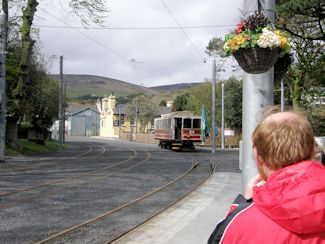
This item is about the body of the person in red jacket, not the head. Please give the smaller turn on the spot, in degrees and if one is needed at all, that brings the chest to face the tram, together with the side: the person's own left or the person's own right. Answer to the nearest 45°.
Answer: approximately 45° to the person's own right

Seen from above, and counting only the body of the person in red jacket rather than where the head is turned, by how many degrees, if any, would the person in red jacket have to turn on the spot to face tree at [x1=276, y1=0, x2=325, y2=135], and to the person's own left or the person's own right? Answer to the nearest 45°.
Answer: approximately 45° to the person's own right

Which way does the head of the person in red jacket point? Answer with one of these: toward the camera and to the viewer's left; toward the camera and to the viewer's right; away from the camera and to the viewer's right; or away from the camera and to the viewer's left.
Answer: away from the camera and to the viewer's left

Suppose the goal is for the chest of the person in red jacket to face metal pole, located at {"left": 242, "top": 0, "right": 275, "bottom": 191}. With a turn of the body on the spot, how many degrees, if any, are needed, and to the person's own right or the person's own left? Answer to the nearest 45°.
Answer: approximately 45° to the person's own right

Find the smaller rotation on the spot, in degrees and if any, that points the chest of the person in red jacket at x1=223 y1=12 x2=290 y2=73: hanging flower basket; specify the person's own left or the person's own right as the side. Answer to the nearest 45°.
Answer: approximately 45° to the person's own right

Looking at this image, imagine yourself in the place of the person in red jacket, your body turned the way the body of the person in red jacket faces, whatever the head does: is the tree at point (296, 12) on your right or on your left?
on your right

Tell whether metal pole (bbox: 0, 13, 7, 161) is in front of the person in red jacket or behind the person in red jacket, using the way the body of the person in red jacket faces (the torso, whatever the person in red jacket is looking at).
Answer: in front

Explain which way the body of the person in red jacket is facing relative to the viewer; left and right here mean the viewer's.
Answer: facing away from the viewer and to the left of the viewer
